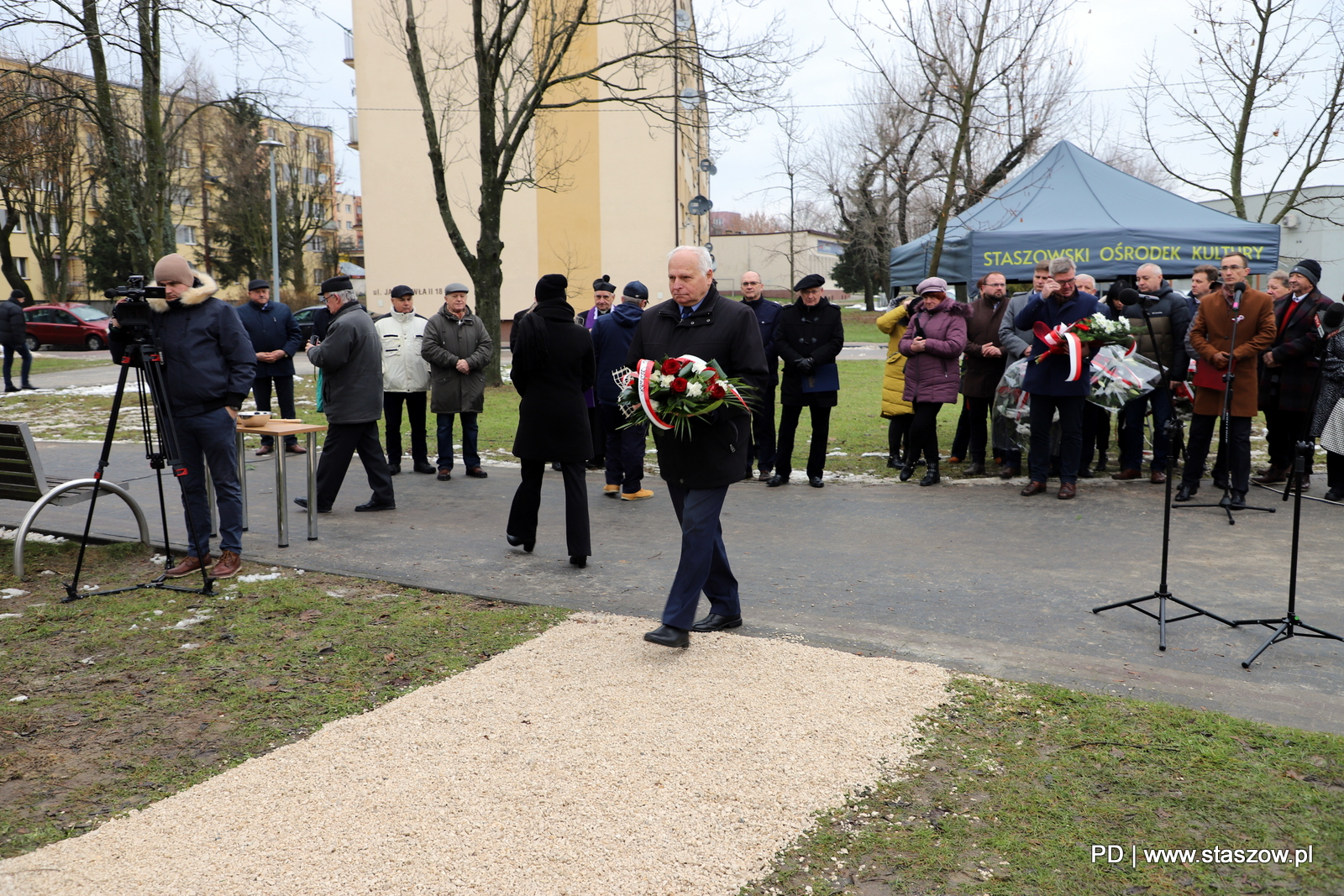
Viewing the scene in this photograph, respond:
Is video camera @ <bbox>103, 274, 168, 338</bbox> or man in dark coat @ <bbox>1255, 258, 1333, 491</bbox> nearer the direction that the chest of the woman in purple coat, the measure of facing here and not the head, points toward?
the video camera

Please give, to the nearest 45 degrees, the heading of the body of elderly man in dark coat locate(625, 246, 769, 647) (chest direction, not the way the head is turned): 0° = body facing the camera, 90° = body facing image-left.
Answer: approximately 45°

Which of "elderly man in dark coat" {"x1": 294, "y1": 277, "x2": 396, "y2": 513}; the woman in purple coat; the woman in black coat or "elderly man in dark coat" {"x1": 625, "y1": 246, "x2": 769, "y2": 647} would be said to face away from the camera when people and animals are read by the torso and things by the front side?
the woman in black coat

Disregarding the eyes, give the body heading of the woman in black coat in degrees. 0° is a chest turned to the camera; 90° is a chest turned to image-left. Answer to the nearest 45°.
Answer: approximately 180°

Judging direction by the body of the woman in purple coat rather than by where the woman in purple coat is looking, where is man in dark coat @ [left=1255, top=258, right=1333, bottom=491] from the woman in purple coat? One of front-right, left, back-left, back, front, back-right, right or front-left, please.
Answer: back-left

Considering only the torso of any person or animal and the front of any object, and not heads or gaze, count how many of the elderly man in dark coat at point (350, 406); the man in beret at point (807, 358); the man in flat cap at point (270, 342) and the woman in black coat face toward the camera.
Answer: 2

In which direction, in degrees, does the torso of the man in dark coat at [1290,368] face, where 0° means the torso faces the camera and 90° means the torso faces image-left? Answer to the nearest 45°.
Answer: approximately 45°

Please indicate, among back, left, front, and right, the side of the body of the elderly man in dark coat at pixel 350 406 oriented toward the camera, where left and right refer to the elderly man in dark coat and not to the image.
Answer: left

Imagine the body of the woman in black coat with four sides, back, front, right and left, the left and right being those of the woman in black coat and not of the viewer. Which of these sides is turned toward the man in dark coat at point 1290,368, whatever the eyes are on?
right

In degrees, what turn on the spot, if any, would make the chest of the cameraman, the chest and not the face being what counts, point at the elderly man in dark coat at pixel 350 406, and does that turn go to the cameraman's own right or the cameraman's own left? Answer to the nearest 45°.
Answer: approximately 180°

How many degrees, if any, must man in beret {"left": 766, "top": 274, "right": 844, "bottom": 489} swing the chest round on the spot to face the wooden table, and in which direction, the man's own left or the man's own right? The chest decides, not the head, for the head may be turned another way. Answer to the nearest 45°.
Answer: approximately 45° to the man's own right

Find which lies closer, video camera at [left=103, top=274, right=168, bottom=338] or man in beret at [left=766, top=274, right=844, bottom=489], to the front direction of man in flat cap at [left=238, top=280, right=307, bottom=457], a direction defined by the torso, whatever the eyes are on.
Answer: the video camera
